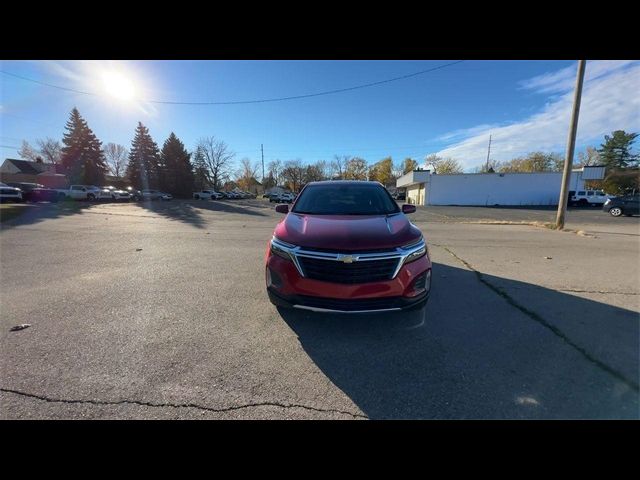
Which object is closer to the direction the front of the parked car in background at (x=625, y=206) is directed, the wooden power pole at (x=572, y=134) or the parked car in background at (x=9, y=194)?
the parked car in background

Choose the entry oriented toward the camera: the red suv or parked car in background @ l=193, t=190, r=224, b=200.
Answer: the red suv

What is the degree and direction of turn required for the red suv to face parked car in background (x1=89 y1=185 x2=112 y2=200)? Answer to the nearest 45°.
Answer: approximately 135° to its right

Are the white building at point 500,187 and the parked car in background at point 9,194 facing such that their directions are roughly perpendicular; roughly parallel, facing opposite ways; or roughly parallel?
roughly perpendicular

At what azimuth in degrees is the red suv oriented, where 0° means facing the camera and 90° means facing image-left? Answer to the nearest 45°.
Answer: approximately 0°

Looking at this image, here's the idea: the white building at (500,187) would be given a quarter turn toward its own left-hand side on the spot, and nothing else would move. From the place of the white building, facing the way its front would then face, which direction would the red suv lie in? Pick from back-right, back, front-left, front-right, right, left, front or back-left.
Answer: front

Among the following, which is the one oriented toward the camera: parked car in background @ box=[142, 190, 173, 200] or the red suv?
the red suv
